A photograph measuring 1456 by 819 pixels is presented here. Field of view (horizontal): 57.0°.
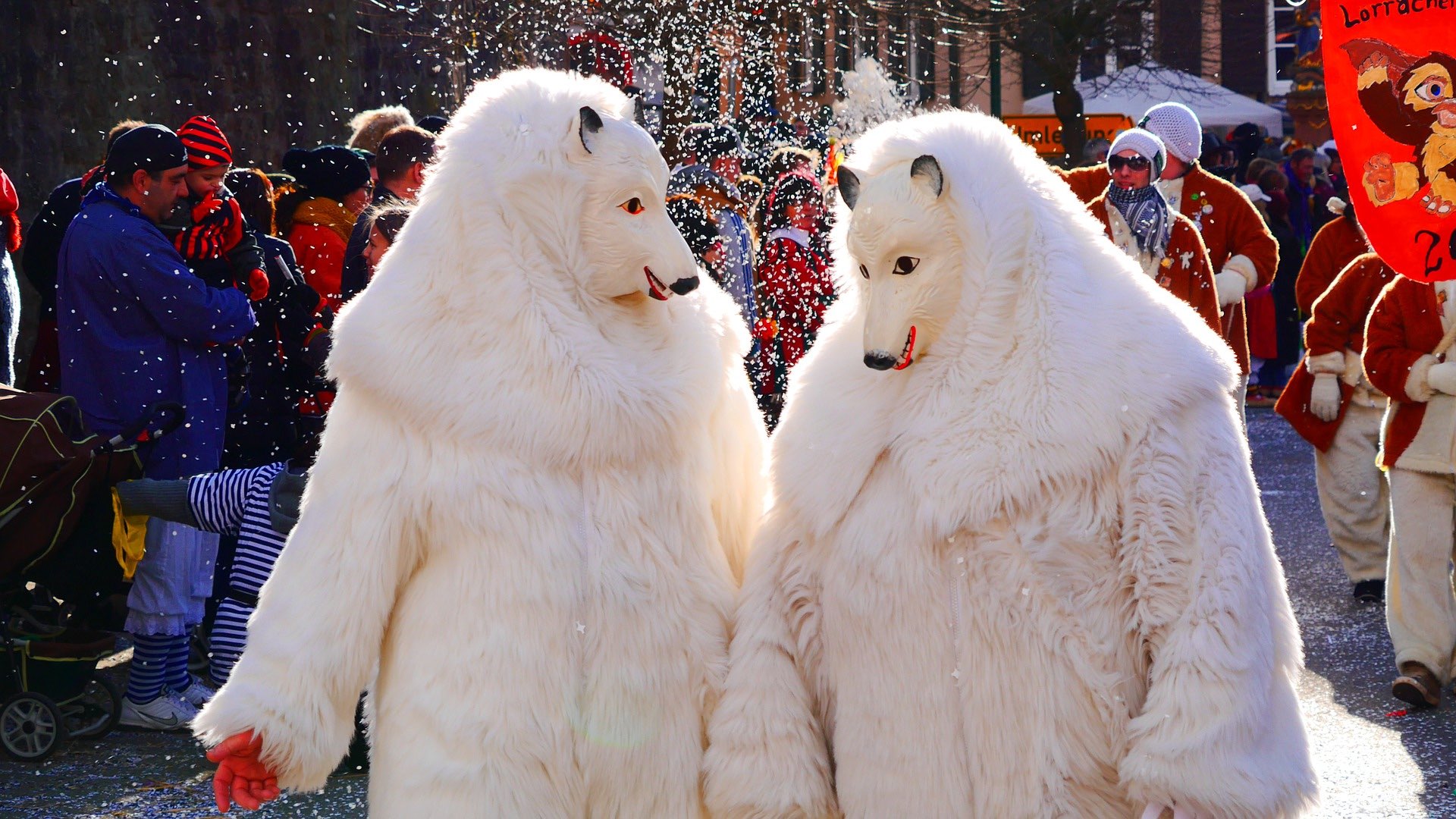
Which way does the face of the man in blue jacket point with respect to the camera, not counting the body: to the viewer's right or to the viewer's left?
to the viewer's right

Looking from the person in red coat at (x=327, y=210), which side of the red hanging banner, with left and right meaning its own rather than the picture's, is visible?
right

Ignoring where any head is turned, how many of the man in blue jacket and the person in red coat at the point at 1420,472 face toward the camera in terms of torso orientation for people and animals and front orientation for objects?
1

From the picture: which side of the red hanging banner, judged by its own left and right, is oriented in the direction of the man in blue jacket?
right

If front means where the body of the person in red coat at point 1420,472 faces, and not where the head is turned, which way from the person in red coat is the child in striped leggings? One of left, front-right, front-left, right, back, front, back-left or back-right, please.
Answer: front-right

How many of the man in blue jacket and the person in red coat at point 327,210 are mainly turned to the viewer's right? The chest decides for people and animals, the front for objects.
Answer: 2

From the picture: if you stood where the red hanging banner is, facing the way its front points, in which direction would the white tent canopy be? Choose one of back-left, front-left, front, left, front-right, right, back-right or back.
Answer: back

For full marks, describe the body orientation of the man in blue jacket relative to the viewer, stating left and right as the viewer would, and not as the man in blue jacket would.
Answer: facing to the right of the viewer

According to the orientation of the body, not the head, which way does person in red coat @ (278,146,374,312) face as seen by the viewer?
to the viewer's right

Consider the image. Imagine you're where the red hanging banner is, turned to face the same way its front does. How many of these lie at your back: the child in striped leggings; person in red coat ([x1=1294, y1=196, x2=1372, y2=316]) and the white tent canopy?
2

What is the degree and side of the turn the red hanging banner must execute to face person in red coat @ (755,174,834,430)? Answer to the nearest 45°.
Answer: approximately 135° to its right
